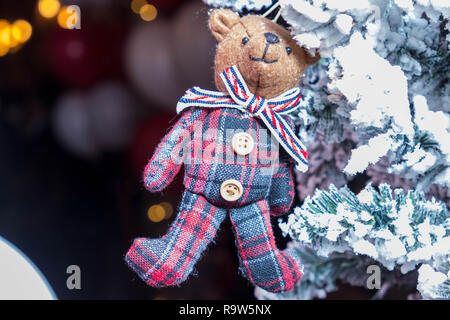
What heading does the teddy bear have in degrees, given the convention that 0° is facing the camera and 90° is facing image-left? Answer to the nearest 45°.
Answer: approximately 0°
